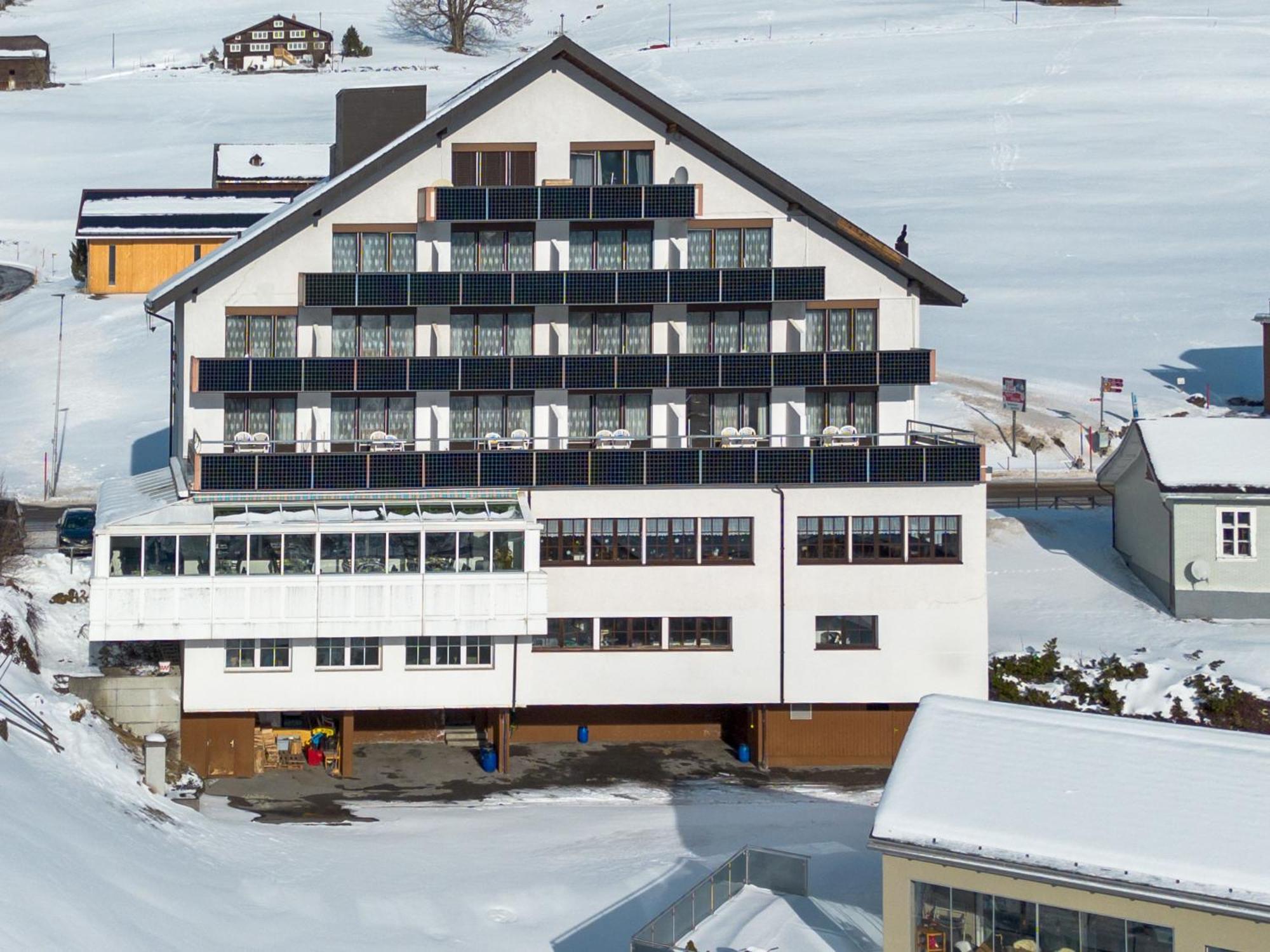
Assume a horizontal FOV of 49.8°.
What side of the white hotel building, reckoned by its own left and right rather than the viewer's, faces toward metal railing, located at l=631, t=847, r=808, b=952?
front

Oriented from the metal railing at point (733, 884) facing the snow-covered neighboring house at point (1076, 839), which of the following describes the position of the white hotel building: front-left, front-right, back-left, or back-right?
back-left

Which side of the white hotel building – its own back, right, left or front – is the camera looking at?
front
